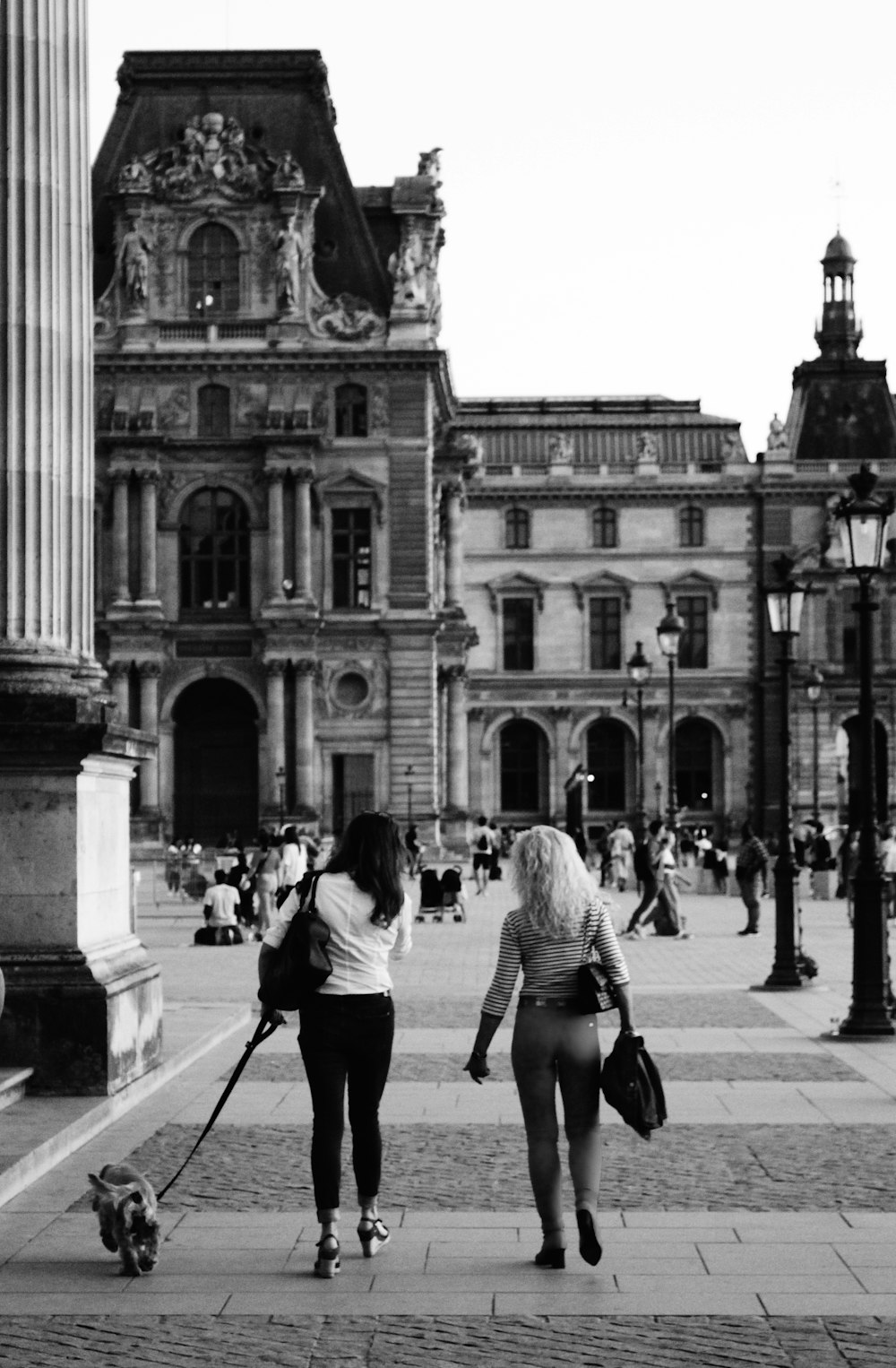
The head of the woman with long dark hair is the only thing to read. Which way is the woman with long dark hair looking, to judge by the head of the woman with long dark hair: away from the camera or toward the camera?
away from the camera

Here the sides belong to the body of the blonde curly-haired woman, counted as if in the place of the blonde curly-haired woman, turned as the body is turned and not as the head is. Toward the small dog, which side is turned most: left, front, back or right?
left

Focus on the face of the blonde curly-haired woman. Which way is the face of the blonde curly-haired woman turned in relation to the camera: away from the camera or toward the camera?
away from the camera

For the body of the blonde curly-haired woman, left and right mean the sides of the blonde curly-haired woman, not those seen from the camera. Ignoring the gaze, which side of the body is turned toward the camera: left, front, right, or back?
back

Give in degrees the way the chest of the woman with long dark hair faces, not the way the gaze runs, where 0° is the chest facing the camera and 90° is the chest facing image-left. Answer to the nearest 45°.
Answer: approximately 180°

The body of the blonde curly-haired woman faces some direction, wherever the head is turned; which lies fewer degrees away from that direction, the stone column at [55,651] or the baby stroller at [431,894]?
the baby stroller

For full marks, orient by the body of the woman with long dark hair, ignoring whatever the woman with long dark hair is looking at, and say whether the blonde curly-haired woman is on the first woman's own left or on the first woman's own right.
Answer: on the first woman's own right
